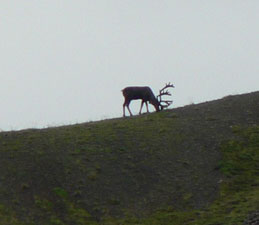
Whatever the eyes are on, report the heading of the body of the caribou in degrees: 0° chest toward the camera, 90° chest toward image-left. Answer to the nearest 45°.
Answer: approximately 270°
